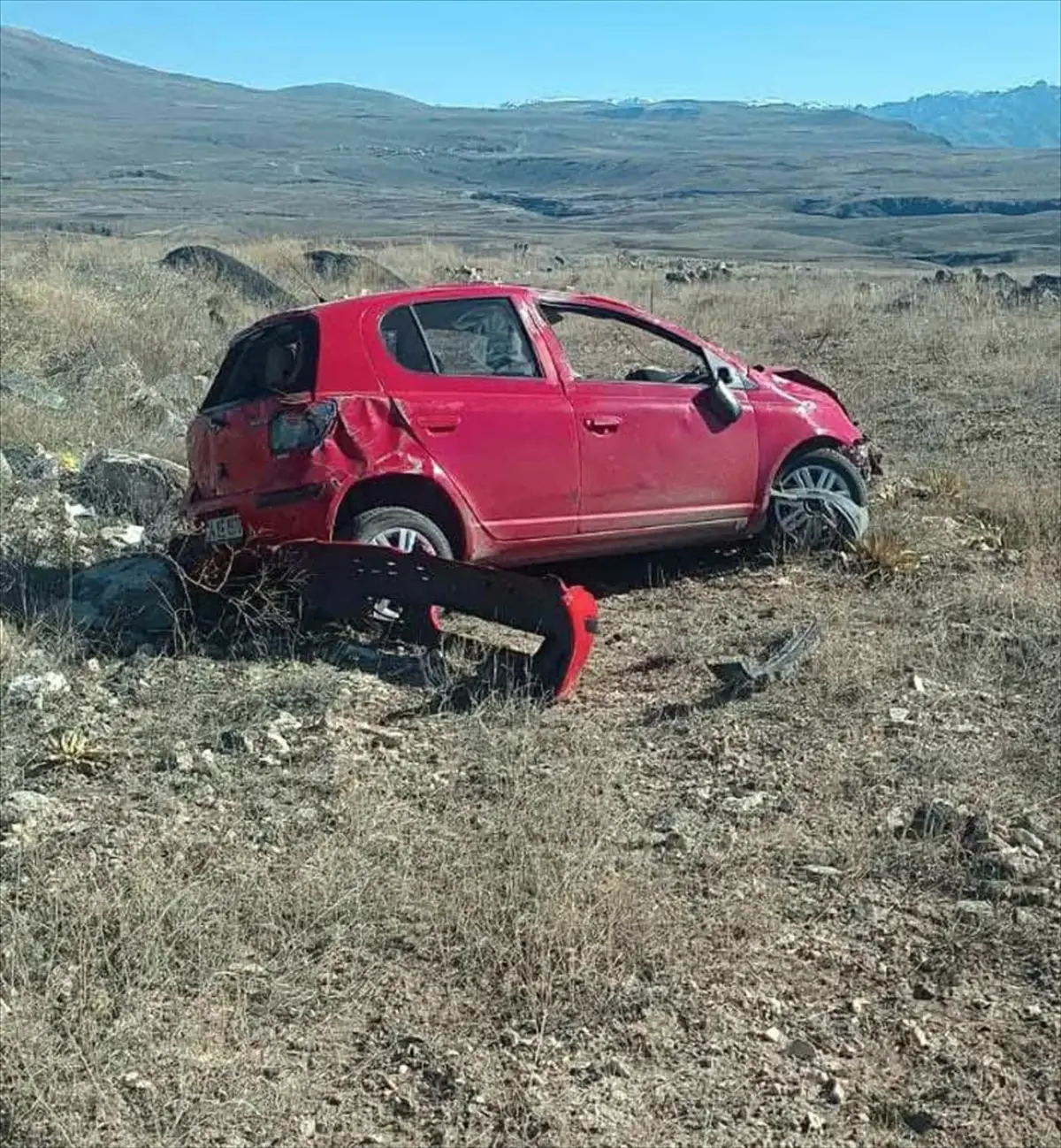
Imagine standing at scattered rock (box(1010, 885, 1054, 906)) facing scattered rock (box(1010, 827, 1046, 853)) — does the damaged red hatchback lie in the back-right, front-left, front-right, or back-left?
front-left

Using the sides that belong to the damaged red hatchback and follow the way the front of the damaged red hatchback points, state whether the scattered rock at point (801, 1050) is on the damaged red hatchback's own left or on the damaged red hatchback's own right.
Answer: on the damaged red hatchback's own right

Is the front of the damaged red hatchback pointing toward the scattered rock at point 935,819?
no

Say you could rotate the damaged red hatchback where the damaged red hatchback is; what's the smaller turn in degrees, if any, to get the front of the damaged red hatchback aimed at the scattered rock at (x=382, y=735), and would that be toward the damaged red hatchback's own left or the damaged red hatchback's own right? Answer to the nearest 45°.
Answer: approximately 135° to the damaged red hatchback's own right

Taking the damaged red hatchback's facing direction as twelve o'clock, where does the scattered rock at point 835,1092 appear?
The scattered rock is roughly at 4 o'clock from the damaged red hatchback.

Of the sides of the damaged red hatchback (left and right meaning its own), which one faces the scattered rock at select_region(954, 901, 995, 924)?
right

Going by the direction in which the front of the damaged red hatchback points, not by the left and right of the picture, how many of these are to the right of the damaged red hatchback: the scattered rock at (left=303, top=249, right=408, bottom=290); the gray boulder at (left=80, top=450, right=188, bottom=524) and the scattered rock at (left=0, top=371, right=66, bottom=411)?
0

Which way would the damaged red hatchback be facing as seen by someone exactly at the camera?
facing away from the viewer and to the right of the viewer

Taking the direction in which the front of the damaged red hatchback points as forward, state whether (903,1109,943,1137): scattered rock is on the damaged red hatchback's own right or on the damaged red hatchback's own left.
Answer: on the damaged red hatchback's own right

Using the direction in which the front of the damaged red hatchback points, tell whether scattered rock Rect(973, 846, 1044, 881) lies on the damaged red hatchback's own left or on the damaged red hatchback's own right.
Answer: on the damaged red hatchback's own right

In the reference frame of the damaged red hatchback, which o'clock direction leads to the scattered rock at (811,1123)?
The scattered rock is roughly at 4 o'clock from the damaged red hatchback.

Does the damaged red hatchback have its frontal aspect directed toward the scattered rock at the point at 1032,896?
no

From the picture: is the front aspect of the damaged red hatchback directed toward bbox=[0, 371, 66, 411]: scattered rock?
no

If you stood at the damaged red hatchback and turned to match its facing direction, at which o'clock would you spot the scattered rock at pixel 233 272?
The scattered rock is roughly at 10 o'clock from the damaged red hatchback.
